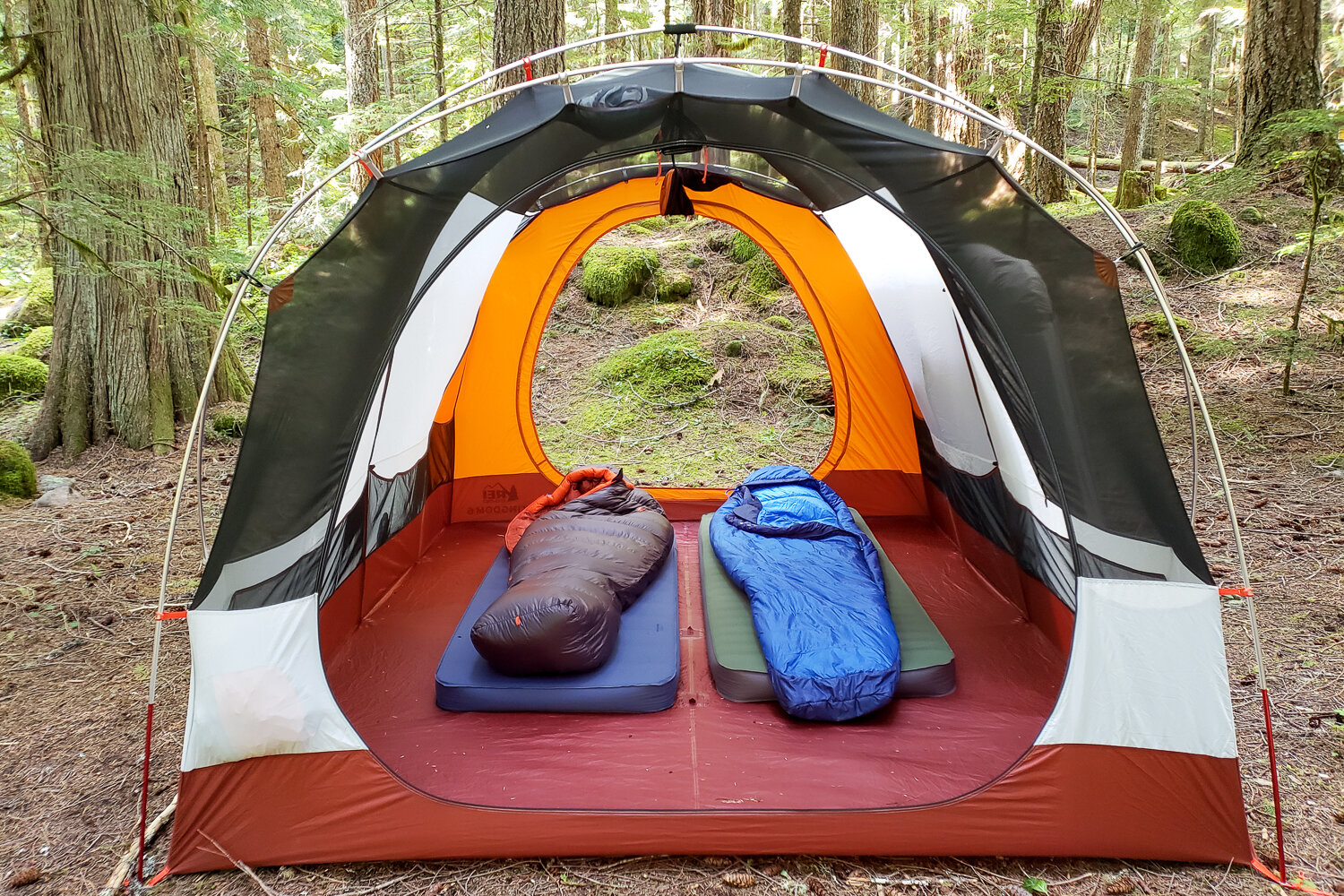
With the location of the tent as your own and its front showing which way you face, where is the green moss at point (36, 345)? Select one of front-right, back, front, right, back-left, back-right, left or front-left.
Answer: back-right

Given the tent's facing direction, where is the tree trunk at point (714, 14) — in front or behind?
behind

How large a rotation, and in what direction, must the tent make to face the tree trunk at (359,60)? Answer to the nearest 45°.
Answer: approximately 135° to its right

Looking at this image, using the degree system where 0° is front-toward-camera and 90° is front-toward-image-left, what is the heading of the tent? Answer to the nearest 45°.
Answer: approximately 0°

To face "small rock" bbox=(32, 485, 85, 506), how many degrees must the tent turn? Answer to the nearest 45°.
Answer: approximately 135° to its right

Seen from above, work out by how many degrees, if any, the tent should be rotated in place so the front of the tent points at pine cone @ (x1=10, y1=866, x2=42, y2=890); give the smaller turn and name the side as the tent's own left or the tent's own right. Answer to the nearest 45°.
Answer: approximately 90° to the tent's own right

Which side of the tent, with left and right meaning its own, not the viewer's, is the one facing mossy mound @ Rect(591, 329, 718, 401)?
back

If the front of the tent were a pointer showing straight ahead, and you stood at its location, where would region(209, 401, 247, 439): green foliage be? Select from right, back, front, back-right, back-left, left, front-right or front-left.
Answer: back-right

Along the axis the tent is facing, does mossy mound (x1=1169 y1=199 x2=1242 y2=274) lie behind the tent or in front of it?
behind

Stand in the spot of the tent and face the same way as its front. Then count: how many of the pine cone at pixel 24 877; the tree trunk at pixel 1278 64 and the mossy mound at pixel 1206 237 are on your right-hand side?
1

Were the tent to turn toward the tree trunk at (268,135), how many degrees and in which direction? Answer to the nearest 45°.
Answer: approximately 135° to its right

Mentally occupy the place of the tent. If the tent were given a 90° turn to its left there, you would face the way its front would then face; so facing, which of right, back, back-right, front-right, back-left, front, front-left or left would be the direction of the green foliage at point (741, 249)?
left

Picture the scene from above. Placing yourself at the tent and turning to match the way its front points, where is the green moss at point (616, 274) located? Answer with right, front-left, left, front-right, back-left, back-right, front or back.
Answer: back
